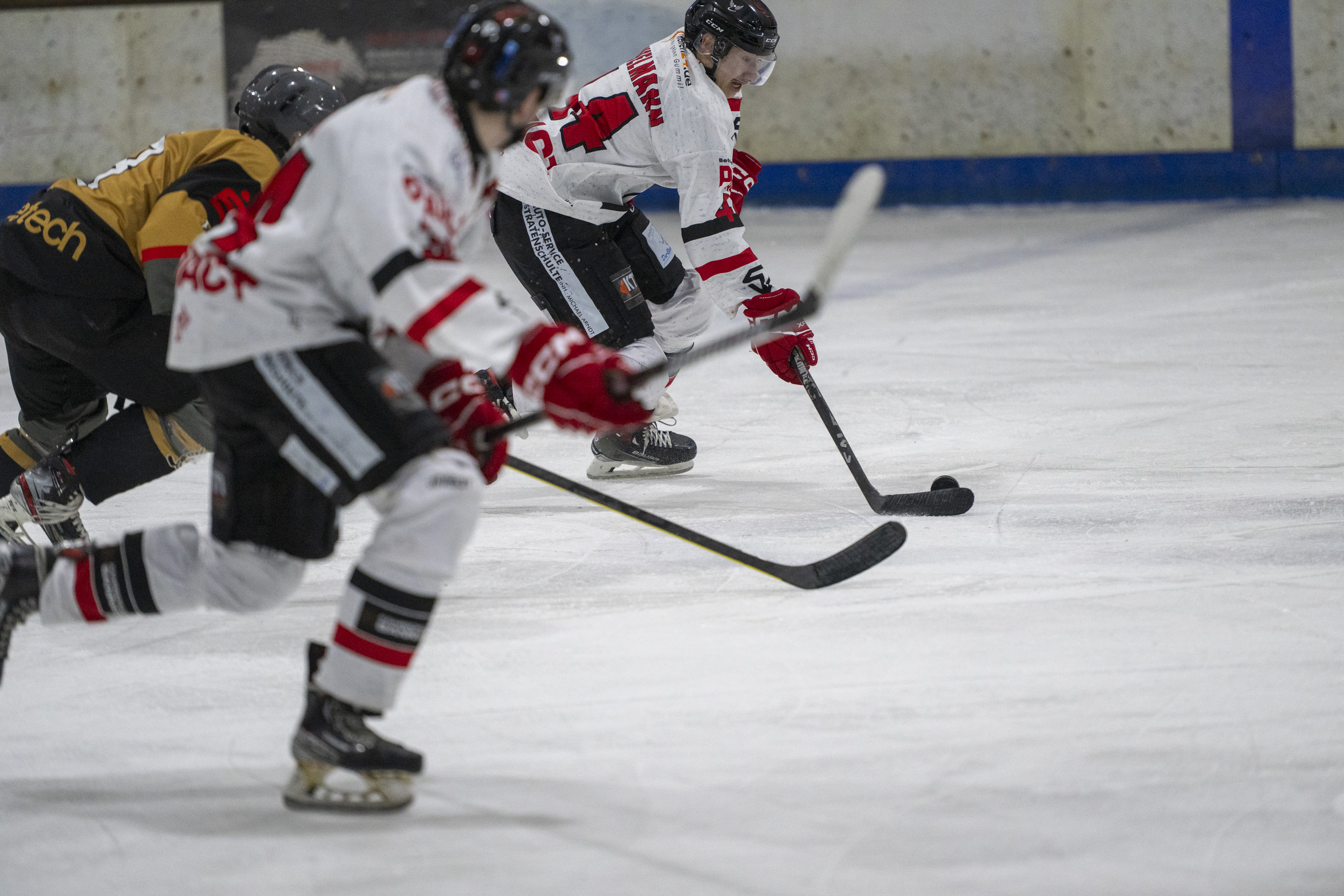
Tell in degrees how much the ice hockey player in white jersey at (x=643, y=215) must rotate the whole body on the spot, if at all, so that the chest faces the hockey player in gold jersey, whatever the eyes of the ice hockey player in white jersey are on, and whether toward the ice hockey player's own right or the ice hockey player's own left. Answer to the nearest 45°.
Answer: approximately 135° to the ice hockey player's own right

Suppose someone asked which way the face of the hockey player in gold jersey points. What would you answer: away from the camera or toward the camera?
away from the camera

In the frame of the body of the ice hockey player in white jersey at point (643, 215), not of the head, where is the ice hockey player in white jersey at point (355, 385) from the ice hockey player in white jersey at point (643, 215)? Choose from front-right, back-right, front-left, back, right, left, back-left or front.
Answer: right

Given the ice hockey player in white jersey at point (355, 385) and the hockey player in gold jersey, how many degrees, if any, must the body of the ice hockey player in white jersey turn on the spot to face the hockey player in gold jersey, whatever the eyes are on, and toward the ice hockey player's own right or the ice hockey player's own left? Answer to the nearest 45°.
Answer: approximately 90° to the ice hockey player's own left

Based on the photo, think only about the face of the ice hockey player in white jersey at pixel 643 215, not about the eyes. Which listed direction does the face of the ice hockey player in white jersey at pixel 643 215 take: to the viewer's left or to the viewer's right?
to the viewer's right

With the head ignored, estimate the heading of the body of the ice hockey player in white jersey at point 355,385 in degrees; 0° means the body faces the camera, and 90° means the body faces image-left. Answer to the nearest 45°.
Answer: approximately 270°

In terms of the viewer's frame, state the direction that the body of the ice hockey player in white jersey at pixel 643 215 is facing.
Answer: to the viewer's right
